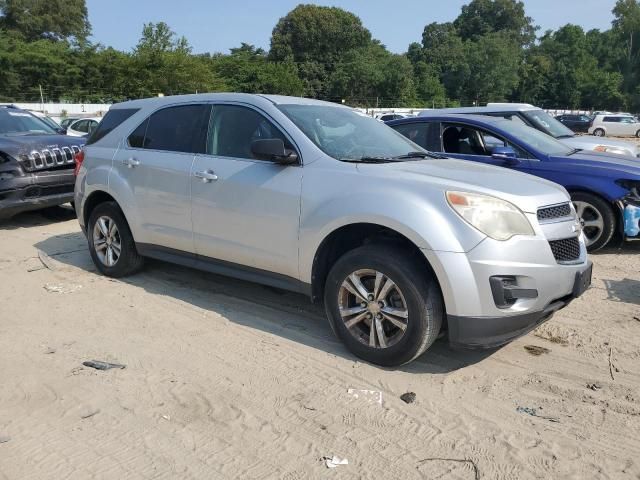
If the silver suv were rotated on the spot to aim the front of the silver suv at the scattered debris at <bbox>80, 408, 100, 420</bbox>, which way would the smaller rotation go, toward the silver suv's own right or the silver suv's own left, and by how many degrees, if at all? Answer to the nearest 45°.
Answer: approximately 90° to the silver suv's own right

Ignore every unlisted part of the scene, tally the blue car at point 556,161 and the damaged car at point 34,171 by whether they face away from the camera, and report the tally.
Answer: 0

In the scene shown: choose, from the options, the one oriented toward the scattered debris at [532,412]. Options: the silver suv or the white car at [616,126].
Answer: the silver suv

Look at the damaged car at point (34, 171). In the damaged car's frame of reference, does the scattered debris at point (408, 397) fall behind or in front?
in front

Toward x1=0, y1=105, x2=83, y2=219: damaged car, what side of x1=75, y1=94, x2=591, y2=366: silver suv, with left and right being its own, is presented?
back

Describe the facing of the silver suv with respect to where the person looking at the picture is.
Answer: facing the viewer and to the right of the viewer

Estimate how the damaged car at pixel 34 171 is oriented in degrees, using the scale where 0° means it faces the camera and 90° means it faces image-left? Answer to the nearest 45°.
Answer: approximately 315°

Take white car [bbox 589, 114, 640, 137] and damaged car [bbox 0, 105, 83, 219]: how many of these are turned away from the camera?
0

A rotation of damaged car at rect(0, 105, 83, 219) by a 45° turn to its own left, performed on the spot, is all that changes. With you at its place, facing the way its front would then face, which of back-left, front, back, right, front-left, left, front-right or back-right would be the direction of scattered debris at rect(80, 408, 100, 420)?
right

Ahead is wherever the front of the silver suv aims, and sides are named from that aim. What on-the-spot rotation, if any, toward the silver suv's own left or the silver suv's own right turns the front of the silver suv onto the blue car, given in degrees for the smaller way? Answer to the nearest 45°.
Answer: approximately 90° to the silver suv's own left

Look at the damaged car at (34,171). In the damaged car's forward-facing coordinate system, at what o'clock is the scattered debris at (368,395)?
The scattered debris is roughly at 1 o'clock from the damaged car.
